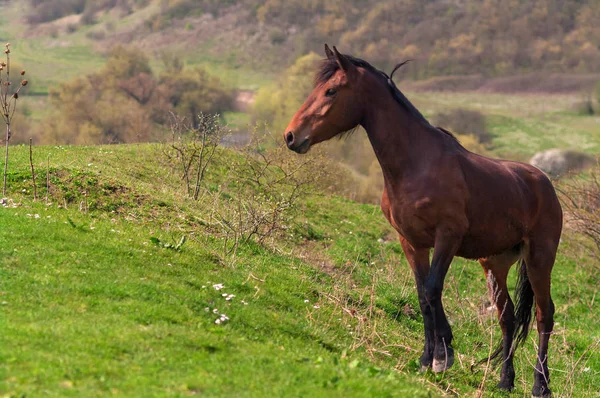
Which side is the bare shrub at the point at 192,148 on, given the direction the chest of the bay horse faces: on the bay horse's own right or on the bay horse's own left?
on the bay horse's own right

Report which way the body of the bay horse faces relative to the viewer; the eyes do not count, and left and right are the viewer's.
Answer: facing the viewer and to the left of the viewer

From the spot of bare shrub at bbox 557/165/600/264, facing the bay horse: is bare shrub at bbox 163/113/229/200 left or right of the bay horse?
right

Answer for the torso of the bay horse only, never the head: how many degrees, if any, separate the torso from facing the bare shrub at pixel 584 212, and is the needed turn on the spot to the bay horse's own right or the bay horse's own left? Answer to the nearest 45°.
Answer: approximately 135° to the bay horse's own right
